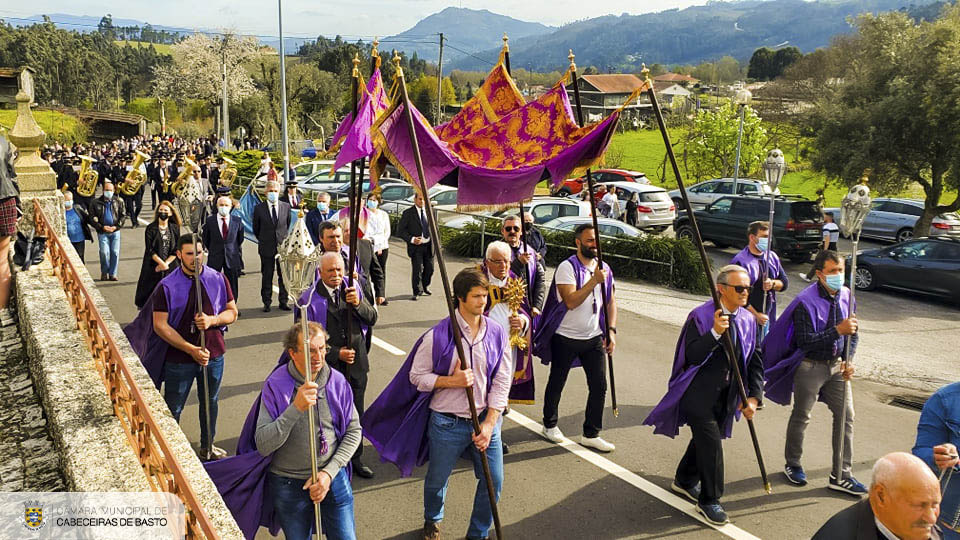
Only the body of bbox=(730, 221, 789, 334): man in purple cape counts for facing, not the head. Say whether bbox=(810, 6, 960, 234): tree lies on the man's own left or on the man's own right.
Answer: on the man's own left

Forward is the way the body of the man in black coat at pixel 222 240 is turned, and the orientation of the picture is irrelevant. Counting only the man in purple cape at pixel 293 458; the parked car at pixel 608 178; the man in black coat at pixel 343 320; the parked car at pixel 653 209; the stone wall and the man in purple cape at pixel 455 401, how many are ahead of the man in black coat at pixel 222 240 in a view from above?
4

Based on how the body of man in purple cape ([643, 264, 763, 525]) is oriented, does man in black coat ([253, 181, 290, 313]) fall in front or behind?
behind

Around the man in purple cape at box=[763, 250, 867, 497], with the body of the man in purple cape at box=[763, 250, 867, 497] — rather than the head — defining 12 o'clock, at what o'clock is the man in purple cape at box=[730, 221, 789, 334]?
the man in purple cape at box=[730, 221, 789, 334] is roughly at 7 o'clock from the man in purple cape at box=[763, 250, 867, 497].

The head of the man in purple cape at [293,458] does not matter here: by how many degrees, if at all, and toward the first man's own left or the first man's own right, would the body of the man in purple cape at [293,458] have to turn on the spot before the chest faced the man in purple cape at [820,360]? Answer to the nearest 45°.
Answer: approximately 45° to the first man's own left

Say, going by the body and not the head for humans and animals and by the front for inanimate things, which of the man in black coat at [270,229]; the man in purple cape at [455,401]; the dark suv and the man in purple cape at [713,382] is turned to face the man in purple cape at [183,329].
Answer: the man in black coat

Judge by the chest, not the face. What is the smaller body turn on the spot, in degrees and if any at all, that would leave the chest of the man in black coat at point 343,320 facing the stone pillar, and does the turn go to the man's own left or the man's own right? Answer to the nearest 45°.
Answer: approximately 180°
